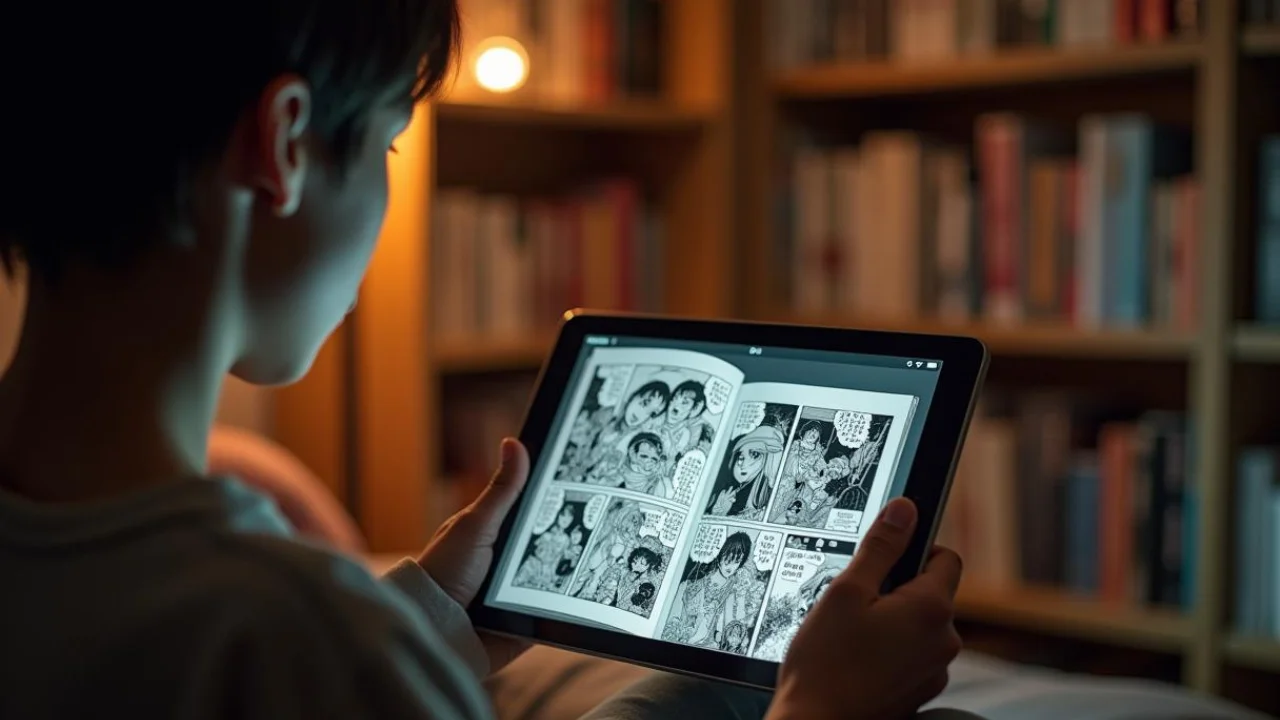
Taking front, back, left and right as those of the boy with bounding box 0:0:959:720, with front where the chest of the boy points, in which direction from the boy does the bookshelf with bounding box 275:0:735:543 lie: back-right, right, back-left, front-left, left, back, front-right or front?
front-left

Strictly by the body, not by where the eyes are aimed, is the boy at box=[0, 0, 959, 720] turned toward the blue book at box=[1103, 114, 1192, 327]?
yes

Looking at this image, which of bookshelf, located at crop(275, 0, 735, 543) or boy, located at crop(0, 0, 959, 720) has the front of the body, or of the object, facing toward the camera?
the bookshelf

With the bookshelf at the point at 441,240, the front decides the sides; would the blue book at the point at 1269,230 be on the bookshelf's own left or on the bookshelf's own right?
on the bookshelf's own left

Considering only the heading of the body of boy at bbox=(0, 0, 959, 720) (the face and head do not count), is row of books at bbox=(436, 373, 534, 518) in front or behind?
in front

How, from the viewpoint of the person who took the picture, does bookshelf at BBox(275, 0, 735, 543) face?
facing the viewer

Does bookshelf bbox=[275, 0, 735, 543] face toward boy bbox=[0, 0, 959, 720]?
yes

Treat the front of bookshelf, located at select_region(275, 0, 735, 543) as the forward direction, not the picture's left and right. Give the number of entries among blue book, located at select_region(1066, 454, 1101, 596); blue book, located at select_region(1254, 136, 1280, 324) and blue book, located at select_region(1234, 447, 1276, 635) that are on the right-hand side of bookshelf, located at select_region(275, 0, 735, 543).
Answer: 0

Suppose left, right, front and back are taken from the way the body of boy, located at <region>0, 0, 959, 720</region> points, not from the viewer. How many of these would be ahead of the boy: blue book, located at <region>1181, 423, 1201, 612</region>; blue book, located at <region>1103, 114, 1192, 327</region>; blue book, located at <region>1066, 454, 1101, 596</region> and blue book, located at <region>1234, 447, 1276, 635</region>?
4

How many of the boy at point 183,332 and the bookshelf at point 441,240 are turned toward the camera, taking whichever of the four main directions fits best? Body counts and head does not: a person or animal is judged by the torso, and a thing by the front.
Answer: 1

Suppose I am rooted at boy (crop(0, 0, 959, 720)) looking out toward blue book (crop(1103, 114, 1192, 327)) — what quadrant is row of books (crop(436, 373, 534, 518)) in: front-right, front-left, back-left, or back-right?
front-left

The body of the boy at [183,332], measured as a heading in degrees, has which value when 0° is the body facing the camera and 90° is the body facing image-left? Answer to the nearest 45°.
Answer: approximately 225°

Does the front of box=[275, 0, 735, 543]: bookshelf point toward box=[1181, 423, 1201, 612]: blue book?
no

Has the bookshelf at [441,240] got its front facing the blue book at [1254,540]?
no

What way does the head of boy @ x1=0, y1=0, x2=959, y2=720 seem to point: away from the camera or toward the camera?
away from the camera

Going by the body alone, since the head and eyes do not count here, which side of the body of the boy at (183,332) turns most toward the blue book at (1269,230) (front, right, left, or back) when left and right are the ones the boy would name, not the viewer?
front

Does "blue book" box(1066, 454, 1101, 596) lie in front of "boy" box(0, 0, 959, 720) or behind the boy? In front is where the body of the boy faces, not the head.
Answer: in front
